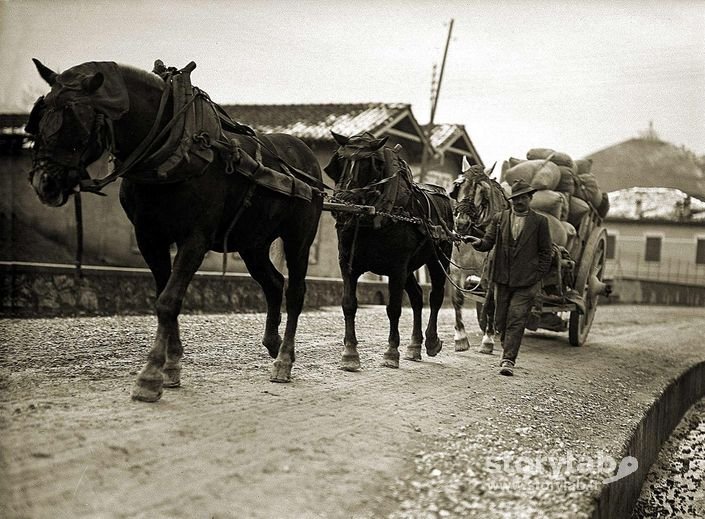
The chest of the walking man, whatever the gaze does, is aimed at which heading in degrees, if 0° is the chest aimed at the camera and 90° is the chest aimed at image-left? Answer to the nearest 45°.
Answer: approximately 0°

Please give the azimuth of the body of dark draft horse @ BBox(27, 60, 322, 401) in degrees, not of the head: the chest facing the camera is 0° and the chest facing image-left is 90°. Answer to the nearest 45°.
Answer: approximately 45°

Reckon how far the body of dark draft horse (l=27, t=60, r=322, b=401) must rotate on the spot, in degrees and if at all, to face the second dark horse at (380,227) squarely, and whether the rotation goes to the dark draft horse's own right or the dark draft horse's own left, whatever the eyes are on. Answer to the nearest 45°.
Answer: approximately 180°

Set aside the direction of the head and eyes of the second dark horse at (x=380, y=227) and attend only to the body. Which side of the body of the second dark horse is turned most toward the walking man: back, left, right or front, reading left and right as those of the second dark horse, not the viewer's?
left

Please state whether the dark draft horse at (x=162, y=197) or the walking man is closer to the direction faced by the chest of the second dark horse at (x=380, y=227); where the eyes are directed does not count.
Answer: the dark draft horse

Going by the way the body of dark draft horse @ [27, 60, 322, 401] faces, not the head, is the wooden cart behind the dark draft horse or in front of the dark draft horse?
behind

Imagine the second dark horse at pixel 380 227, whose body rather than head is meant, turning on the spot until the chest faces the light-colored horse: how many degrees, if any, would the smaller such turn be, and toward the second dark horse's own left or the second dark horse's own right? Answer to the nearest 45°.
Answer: approximately 180°

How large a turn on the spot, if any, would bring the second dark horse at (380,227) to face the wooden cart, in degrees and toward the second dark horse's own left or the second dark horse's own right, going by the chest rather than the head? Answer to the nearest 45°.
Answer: approximately 180°

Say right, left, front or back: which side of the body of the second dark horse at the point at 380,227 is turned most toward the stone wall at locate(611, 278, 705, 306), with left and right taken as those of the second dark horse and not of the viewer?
back

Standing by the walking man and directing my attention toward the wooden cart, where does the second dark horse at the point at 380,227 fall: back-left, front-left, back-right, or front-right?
back-left

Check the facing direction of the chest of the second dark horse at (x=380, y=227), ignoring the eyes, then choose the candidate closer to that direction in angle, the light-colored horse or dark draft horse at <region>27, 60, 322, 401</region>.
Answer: the dark draft horse

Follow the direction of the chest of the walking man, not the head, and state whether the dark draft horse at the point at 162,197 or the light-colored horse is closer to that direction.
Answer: the dark draft horse

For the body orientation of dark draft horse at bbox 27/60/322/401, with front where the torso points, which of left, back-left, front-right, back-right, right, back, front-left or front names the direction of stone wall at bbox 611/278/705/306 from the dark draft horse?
back
